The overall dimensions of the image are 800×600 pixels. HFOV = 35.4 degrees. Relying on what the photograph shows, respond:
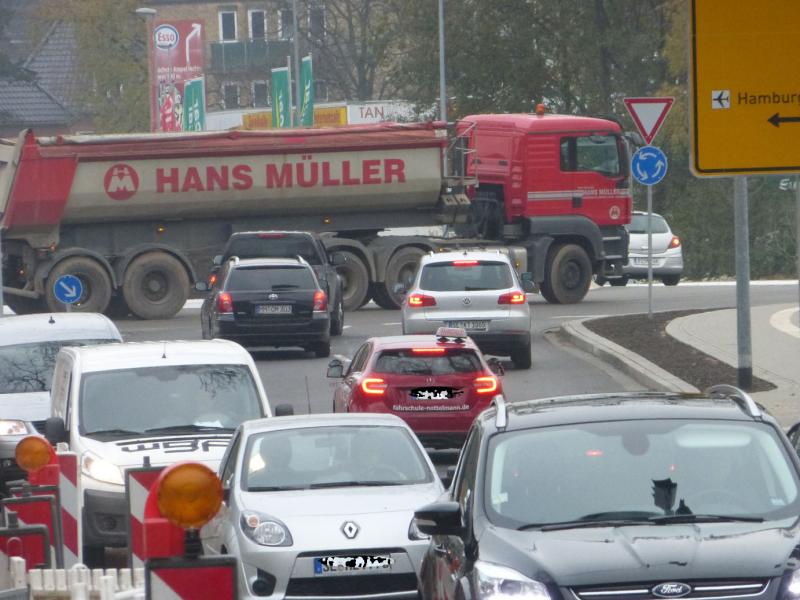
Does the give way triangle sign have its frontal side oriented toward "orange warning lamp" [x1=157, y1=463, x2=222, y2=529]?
yes

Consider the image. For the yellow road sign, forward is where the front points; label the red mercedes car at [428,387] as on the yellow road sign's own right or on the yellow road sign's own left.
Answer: on the yellow road sign's own right

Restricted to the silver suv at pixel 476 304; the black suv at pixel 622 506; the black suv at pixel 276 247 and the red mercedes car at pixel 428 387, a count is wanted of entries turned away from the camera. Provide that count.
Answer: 3

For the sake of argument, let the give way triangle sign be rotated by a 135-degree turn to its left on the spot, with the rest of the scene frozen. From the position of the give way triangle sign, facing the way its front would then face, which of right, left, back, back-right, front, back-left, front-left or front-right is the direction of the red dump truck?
left

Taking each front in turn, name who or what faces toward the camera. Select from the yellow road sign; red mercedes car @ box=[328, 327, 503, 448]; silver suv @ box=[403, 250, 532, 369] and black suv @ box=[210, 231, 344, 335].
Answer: the yellow road sign

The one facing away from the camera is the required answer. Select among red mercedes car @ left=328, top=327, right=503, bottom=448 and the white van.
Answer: the red mercedes car

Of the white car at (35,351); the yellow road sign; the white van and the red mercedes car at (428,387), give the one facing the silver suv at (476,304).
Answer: the red mercedes car

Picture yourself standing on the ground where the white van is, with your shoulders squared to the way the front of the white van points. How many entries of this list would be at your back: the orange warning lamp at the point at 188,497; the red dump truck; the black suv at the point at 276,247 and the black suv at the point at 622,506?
2

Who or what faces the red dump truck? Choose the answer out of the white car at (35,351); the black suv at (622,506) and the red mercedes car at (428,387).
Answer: the red mercedes car

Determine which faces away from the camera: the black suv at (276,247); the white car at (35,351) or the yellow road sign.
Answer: the black suv

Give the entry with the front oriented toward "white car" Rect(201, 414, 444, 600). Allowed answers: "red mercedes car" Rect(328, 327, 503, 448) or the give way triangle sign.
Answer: the give way triangle sign

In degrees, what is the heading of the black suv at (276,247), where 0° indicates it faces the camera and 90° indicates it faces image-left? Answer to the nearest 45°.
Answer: approximately 180°

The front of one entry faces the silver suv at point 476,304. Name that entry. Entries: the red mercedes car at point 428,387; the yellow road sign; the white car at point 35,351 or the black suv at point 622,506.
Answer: the red mercedes car

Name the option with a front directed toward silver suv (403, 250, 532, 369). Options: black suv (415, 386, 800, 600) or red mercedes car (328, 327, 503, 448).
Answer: the red mercedes car
